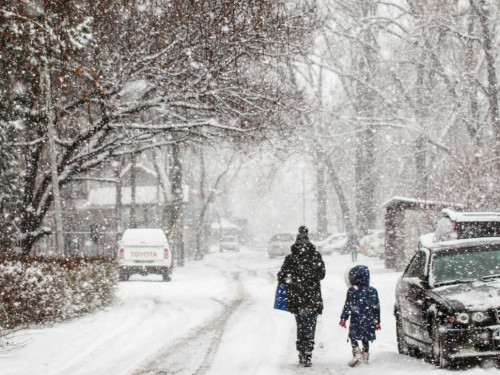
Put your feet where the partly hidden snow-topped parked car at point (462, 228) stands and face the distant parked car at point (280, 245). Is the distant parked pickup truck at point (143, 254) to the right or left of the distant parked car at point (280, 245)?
left

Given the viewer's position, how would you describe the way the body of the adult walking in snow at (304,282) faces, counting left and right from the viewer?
facing away from the viewer

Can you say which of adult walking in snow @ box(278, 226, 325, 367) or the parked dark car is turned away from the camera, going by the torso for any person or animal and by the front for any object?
the adult walking in snow

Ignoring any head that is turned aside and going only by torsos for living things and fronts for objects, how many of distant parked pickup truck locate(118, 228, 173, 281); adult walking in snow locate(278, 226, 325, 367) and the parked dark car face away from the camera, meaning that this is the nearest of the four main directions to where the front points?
2

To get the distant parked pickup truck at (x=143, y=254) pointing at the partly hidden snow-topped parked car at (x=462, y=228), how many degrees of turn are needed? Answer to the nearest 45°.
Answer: approximately 135° to its right

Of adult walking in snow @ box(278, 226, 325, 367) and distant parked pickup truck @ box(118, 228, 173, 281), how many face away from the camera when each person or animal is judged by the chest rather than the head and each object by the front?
2

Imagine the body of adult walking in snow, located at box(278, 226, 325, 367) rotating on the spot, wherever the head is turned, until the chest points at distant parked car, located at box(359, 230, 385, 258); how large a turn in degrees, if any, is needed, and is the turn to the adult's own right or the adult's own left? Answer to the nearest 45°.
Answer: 0° — they already face it

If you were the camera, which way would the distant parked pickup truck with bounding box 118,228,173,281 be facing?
facing away from the viewer

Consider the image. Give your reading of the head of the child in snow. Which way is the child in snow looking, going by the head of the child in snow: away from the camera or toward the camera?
away from the camera

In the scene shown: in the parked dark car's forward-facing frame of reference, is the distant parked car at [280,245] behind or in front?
behind

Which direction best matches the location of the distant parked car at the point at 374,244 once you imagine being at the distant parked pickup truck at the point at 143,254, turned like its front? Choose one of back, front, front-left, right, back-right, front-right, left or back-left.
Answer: front-right

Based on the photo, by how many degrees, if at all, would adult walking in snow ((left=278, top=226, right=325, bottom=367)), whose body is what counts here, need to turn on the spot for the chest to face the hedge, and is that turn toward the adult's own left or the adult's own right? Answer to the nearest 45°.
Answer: approximately 45° to the adult's own left

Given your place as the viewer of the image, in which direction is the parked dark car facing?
facing the viewer and to the right of the viewer

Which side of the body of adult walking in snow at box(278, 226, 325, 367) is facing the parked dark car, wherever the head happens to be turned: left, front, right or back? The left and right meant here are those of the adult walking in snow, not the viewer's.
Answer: right
